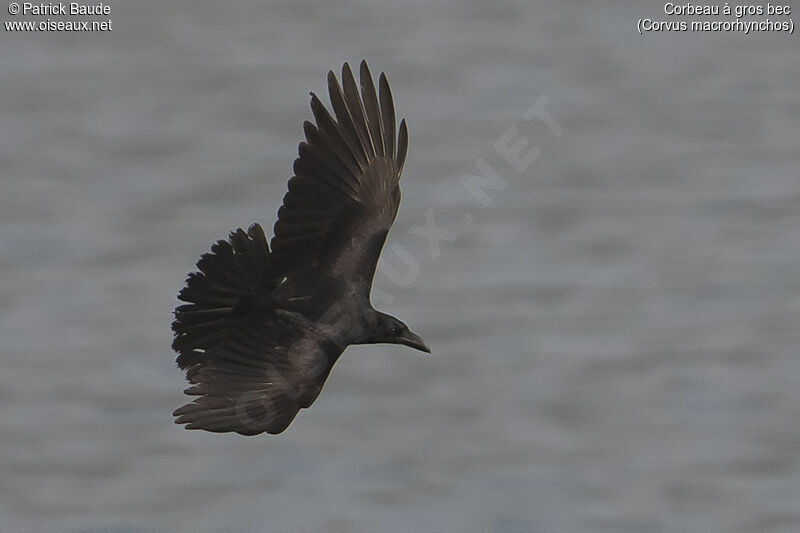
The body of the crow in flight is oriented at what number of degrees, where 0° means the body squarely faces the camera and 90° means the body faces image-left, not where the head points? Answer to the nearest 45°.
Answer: approximately 270°
